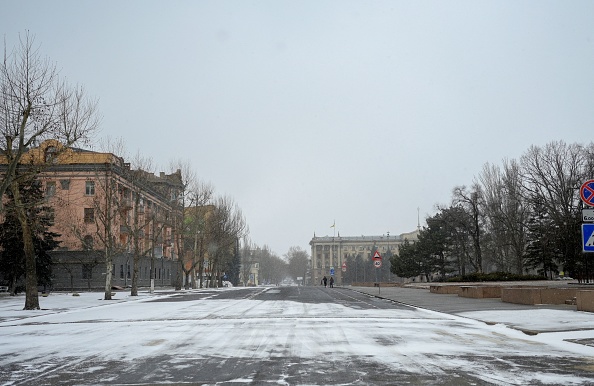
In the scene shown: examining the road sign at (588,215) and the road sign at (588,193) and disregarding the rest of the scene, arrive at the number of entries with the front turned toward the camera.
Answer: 2

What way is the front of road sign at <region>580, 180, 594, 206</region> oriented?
toward the camera

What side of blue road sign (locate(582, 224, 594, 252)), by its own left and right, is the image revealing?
front

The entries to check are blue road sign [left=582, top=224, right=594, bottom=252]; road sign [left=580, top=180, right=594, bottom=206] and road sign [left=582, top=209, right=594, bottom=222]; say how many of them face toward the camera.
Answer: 3

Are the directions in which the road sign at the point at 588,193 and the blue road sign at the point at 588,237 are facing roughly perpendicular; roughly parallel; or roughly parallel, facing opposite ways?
roughly parallel
